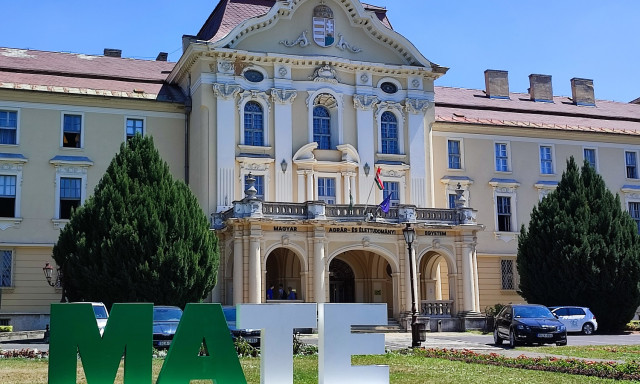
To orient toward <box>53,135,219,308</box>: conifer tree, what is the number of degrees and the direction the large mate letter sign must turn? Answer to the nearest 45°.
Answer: approximately 180°

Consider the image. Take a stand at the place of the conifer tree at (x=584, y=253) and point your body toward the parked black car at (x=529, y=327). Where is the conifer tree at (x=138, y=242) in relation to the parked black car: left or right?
right

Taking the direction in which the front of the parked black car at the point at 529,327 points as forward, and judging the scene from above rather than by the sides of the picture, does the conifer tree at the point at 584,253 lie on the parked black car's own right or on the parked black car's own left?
on the parked black car's own left

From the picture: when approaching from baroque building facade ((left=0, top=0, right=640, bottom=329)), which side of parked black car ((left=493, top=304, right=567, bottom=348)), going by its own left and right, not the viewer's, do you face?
back

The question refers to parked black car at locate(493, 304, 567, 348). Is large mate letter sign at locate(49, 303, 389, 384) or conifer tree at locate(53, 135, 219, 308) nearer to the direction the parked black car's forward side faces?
the large mate letter sign

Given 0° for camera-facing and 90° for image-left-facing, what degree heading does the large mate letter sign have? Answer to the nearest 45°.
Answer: approximately 0°

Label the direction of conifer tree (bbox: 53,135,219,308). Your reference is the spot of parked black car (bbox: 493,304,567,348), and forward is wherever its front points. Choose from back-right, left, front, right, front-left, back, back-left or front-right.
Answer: back-right

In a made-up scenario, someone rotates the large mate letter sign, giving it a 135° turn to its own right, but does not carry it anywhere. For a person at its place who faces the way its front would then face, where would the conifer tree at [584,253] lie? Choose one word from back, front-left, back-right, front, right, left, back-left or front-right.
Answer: right

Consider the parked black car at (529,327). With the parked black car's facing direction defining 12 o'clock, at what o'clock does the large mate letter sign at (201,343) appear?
The large mate letter sign is roughly at 2 o'clock from the parked black car.

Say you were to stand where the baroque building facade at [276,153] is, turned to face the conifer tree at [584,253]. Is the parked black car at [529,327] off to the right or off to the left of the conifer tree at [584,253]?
right
